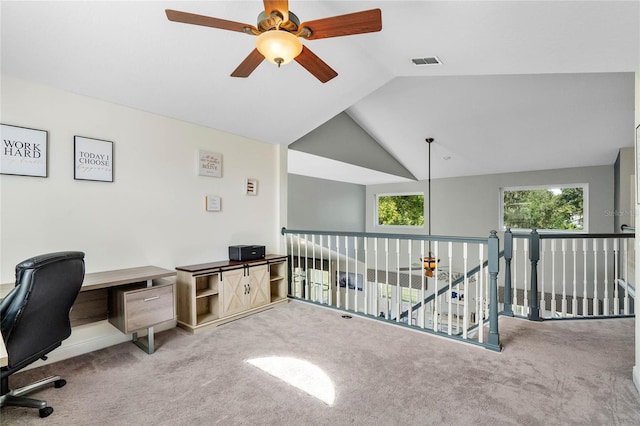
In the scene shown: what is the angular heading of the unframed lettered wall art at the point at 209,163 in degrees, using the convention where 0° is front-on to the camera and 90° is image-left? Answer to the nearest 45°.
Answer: approximately 315°

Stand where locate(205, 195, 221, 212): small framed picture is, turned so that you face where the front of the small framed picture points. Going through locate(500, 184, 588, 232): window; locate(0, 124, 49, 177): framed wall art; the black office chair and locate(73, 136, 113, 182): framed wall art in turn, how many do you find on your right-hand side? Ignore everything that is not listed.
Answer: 3

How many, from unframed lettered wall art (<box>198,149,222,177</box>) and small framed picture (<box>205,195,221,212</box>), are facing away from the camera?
0

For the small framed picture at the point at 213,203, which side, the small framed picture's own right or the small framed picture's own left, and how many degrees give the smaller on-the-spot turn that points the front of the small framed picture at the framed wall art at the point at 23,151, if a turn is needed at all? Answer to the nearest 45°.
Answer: approximately 90° to the small framed picture's own right

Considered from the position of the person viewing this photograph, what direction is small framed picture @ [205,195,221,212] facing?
facing the viewer and to the right of the viewer

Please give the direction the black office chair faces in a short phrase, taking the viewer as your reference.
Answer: facing away from the viewer and to the left of the viewer

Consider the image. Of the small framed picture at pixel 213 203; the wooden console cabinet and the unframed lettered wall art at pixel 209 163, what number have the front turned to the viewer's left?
0

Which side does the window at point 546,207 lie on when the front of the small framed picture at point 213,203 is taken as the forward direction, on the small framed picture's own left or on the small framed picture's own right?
on the small framed picture's own left

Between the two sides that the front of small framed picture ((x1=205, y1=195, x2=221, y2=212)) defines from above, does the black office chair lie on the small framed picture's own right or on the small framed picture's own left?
on the small framed picture's own right

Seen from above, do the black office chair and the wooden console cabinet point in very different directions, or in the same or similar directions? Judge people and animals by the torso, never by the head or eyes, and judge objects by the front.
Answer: very different directions

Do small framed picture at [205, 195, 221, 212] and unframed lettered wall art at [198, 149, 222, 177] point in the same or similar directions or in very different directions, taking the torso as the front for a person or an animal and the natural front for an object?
same or similar directions
